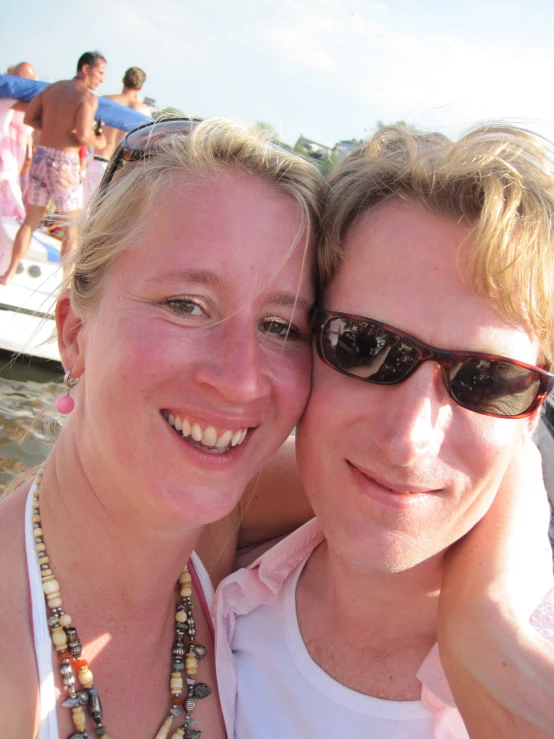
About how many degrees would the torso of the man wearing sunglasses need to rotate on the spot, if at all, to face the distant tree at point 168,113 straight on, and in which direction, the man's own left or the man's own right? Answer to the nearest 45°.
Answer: approximately 135° to the man's own right

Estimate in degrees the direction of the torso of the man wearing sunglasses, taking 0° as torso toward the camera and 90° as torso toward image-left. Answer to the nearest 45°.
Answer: approximately 0°
